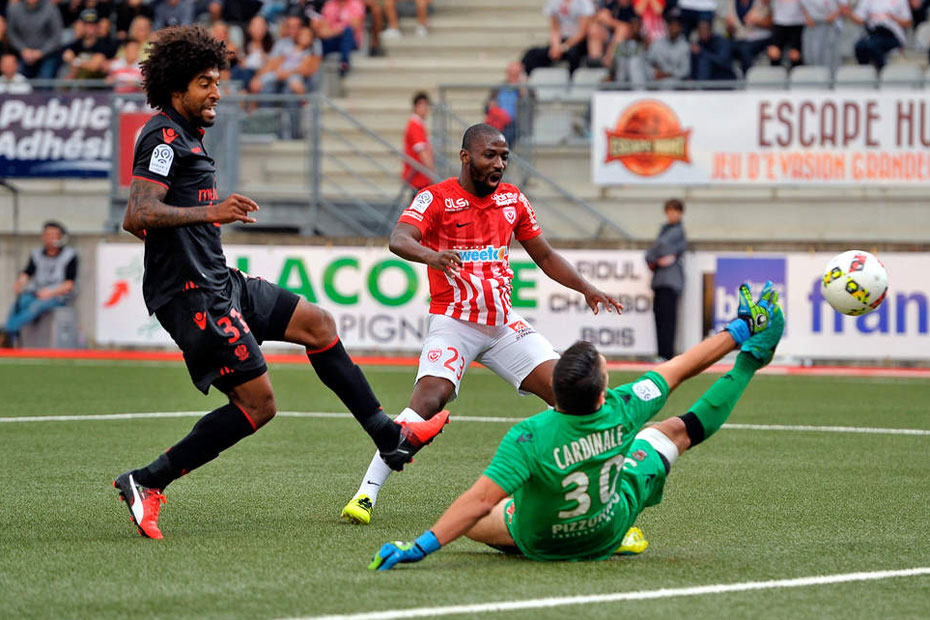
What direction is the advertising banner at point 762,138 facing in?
toward the camera

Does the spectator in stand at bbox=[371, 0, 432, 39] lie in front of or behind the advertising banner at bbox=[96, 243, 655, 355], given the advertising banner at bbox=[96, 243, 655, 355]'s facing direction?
behind

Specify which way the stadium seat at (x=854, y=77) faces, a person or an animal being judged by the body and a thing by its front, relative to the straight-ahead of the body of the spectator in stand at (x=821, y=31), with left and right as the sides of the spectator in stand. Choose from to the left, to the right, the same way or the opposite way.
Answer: the same way

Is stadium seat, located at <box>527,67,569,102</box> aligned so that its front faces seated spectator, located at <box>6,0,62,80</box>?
no

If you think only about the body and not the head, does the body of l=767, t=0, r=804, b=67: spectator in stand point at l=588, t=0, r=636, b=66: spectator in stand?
no

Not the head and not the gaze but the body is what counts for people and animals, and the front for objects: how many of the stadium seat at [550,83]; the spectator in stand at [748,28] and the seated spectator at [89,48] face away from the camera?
0

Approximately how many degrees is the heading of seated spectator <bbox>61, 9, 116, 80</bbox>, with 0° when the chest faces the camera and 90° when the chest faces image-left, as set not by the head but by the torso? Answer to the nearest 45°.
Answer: approximately 0°

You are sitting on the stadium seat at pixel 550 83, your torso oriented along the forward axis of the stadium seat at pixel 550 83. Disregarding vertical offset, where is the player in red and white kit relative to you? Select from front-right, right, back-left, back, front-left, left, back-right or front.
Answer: front

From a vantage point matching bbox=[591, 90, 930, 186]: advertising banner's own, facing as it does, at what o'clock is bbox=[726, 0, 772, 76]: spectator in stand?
The spectator in stand is roughly at 6 o'clock from the advertising banner.

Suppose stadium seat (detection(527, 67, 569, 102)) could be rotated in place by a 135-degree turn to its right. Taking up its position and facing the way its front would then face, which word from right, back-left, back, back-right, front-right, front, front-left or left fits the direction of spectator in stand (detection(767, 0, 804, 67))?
back-right

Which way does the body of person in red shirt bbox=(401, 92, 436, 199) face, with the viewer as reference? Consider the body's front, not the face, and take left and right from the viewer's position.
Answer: facing to the right of the viewer

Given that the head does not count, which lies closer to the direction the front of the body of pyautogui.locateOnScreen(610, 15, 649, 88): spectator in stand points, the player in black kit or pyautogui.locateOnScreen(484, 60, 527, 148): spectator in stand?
the player in black kit

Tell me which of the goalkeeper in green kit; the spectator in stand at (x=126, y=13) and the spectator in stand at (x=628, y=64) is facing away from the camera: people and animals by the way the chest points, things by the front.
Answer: the goalkeeper in green kit

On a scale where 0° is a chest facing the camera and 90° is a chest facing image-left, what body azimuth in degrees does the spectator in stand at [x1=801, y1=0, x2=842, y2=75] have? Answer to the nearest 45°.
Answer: approximately 0°

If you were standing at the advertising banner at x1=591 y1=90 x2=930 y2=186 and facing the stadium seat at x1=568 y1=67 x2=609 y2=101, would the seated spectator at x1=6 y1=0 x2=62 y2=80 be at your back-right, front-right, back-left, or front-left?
front-left

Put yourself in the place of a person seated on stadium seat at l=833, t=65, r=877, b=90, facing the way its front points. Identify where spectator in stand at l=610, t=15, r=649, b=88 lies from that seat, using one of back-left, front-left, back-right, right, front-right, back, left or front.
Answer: right

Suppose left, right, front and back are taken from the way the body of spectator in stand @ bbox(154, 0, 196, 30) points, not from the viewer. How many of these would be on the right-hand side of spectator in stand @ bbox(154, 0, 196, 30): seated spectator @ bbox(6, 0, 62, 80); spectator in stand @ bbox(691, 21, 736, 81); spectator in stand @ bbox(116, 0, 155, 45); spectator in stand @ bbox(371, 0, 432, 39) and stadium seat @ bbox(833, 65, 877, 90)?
2

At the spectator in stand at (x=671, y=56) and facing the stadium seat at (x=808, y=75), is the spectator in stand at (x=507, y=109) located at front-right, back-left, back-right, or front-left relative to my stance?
back-right

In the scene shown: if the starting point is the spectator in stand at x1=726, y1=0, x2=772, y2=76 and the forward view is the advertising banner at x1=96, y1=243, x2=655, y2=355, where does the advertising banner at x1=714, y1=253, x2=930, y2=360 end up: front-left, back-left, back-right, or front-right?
front-left

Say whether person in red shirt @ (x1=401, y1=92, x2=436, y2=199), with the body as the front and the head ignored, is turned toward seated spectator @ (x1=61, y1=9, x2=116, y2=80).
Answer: no

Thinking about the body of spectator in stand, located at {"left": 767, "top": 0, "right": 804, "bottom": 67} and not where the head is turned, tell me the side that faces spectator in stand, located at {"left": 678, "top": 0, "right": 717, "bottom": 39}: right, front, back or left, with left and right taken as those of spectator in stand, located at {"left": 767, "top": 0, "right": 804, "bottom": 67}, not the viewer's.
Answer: right

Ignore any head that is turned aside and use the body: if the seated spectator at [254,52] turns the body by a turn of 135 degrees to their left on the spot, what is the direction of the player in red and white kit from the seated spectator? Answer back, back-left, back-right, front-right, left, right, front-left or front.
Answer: right
